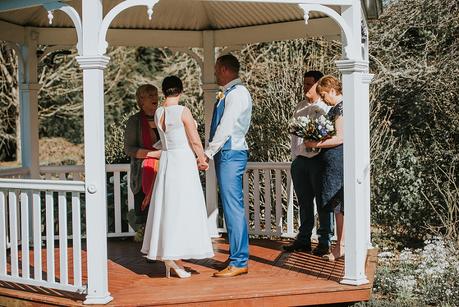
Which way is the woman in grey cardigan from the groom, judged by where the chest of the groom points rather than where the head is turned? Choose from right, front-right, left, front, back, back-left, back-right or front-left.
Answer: front-right

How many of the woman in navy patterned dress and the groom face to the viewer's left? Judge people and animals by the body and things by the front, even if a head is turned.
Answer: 2

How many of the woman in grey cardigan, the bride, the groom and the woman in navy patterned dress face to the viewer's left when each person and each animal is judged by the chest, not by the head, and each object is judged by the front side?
2

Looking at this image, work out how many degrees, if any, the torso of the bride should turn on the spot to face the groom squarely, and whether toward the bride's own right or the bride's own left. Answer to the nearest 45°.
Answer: approximately 45° to the bride's own right

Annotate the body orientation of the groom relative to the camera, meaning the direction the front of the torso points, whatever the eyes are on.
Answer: to the viewer's left

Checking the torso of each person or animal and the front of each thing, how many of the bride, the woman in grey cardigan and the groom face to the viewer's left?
1

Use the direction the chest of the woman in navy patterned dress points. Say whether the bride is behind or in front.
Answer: in front

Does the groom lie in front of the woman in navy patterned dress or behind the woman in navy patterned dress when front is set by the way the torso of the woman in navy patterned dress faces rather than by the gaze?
in front

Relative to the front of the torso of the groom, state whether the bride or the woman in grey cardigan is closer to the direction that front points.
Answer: the bride

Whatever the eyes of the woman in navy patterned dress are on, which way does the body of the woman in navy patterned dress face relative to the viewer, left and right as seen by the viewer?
facing to the left of the viewer

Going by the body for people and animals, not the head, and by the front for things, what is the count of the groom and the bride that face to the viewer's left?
1

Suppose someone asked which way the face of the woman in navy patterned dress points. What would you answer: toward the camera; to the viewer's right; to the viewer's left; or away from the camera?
to the viewer's left

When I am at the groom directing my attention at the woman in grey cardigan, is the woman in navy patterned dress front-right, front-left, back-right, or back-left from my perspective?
back-right

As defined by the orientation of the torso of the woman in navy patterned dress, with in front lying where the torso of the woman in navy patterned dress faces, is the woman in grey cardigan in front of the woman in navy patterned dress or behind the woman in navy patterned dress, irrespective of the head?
in front
